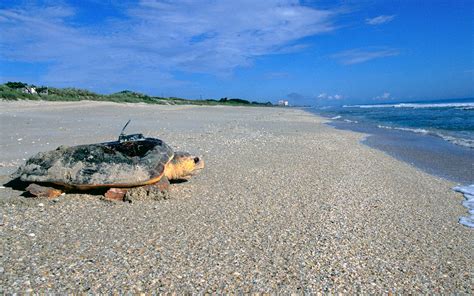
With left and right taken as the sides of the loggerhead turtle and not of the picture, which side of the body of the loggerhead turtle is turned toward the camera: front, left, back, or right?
right
